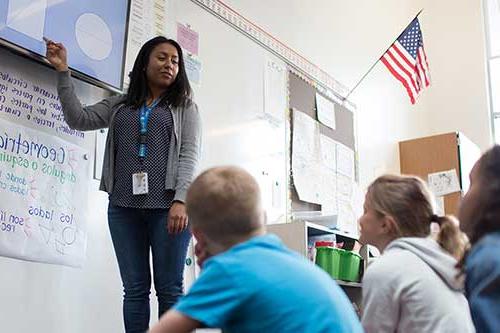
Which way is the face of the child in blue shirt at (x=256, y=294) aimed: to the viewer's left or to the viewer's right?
to the viewer's left

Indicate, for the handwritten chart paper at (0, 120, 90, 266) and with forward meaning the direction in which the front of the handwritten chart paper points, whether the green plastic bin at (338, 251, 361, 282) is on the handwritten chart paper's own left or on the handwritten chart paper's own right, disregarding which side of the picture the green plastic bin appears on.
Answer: on the handwritten chart paper's own left

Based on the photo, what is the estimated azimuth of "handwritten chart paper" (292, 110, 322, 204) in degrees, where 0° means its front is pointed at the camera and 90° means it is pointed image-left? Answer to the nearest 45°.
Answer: approximately 315°

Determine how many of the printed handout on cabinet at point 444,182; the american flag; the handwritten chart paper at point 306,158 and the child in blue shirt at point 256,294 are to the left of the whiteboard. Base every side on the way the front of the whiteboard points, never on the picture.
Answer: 3

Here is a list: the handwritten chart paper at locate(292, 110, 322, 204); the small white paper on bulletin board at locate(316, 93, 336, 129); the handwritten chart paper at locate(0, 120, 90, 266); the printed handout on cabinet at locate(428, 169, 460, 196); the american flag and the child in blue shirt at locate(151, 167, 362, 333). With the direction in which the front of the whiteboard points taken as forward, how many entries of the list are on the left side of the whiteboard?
4

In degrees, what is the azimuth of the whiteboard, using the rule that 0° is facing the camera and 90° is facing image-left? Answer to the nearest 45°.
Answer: approximately 315°

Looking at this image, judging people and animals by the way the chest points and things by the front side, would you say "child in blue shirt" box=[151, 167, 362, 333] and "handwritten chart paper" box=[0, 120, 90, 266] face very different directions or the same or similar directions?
very different directions

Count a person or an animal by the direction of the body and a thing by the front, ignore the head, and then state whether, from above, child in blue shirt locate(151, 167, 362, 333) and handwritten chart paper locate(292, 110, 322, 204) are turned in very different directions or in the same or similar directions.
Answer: very different directions

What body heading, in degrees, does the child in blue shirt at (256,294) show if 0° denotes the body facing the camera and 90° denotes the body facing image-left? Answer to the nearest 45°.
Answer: approximately 135°

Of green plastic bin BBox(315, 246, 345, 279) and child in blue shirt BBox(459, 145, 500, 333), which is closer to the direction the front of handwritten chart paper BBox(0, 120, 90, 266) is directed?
the child in blue shirt

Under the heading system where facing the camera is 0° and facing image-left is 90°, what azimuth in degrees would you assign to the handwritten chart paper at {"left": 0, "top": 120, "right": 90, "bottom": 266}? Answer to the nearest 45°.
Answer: approximately 315°
